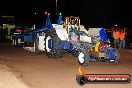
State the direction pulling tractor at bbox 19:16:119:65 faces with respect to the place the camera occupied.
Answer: facing the viewer and to the right of the viewer
